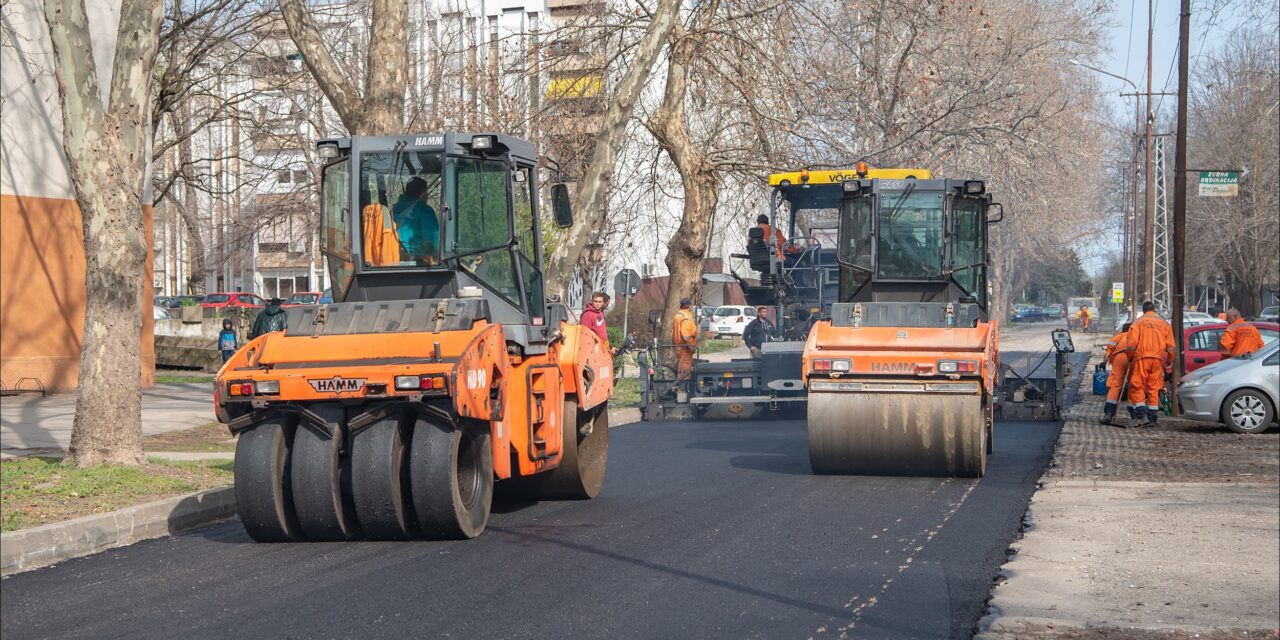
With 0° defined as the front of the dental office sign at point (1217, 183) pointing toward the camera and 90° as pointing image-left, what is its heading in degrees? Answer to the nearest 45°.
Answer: approximately 0°
